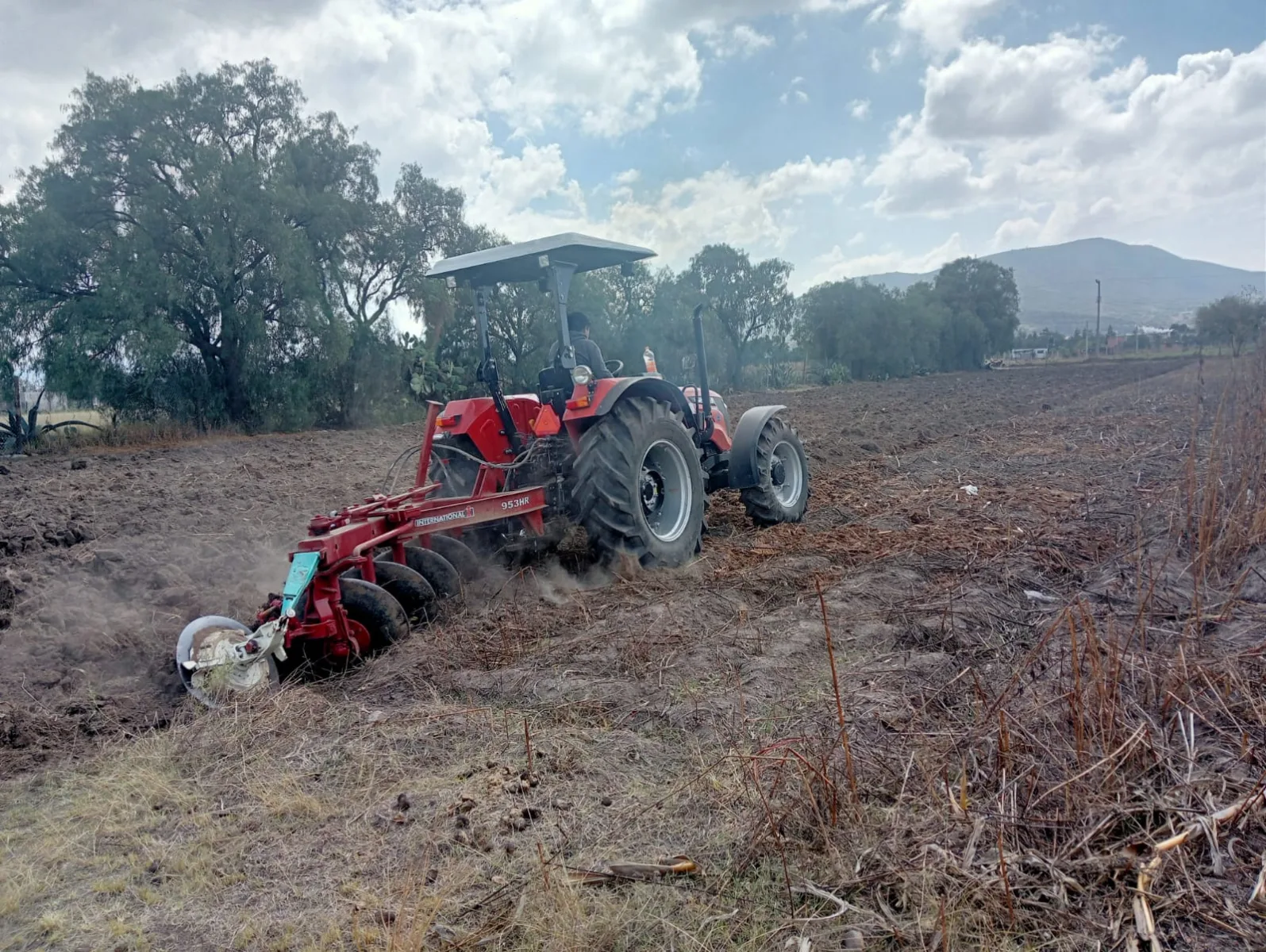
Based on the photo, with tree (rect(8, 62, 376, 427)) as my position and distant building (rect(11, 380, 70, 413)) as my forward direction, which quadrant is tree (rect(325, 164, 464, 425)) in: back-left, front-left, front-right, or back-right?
back-right

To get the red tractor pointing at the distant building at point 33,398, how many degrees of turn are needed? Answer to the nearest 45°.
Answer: approximately 90° to its left

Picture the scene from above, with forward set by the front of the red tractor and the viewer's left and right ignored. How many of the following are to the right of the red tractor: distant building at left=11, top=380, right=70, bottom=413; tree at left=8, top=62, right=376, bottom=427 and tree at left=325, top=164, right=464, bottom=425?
0

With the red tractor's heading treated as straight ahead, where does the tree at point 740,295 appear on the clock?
The tree is roughly at 11 o'clock from the red tractor.

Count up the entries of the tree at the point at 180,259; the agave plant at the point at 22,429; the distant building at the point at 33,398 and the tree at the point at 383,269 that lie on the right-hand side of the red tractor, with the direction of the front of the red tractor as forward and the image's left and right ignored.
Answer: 0

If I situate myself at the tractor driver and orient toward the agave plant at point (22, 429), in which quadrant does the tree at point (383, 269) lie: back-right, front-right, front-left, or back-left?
front-right

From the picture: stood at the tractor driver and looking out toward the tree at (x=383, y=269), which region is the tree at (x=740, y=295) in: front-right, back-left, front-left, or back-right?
front-right

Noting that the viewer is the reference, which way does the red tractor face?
facing away from the viewer and to the right of the viewer

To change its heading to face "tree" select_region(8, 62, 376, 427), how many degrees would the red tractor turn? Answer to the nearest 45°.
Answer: approximately 45° to its left

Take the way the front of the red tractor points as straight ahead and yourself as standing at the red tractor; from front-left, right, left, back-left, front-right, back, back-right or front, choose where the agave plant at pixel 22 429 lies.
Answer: left

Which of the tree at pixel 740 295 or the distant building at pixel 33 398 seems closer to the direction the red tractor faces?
the tree

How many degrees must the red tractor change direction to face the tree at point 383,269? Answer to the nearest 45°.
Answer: approximately 45° to its left

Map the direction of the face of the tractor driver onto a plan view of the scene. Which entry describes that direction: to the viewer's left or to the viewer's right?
to the viewer's right

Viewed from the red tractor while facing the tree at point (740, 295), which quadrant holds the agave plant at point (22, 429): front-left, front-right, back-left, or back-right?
front-left
